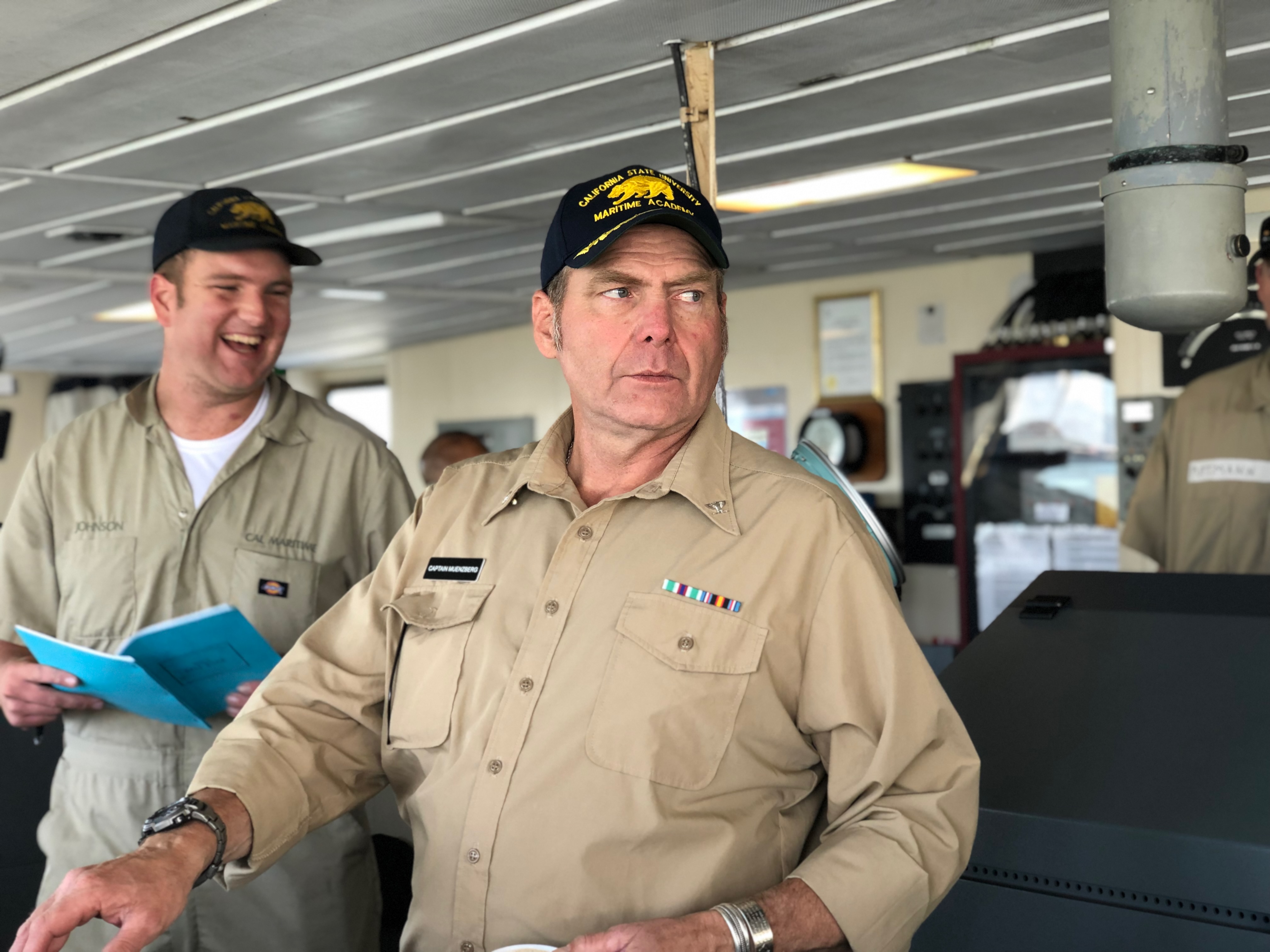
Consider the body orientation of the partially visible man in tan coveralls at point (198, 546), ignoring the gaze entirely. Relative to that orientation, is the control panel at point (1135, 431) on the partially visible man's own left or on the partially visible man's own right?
on the partially visible man's own left

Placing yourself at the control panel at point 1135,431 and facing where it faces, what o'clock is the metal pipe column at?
The metal pipe column is roughly at 12 o'clock from the control panel.

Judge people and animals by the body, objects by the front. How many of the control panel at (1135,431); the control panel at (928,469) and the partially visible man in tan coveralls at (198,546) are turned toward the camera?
3

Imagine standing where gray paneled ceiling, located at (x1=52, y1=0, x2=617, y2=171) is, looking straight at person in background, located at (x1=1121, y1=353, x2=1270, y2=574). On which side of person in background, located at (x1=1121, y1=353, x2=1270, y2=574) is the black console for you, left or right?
right

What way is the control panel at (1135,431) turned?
toward the camera

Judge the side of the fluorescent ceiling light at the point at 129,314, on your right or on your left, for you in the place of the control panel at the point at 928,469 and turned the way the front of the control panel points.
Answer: on your right

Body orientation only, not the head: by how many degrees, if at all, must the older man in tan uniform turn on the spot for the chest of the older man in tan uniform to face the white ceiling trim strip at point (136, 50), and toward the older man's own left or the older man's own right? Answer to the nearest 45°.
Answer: approximately 90° to the older man's own right

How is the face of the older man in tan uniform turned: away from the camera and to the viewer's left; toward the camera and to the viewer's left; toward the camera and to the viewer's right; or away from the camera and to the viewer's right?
toward the camera and to the viewer's right

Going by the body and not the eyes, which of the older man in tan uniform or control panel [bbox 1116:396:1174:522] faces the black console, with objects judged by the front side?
the control panel

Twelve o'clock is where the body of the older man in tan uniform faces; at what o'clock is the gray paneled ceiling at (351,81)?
The gray paneled ceiling is roughly at 4 o'clock from the older man in tan uniform.

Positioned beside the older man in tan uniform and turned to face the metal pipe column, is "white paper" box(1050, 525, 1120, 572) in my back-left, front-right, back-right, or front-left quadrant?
front-left

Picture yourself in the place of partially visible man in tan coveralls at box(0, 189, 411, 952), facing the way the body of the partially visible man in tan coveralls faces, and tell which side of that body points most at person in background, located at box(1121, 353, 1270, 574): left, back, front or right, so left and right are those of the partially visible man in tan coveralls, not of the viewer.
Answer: left
